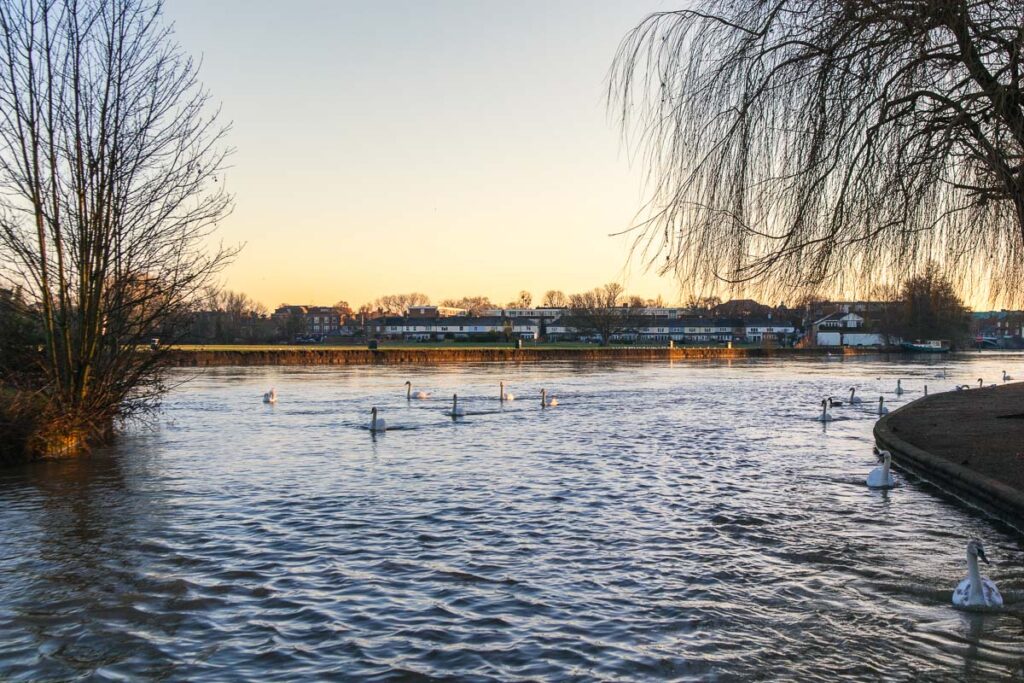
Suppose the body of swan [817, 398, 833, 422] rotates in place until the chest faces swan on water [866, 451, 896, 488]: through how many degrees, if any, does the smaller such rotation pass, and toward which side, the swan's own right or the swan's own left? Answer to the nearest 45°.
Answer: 0° — it already faces it

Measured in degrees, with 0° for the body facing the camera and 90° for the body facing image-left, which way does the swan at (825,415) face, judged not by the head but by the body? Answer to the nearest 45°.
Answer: approximately 0°

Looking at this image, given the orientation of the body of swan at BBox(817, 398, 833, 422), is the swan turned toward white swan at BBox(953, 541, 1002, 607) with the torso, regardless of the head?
yes
